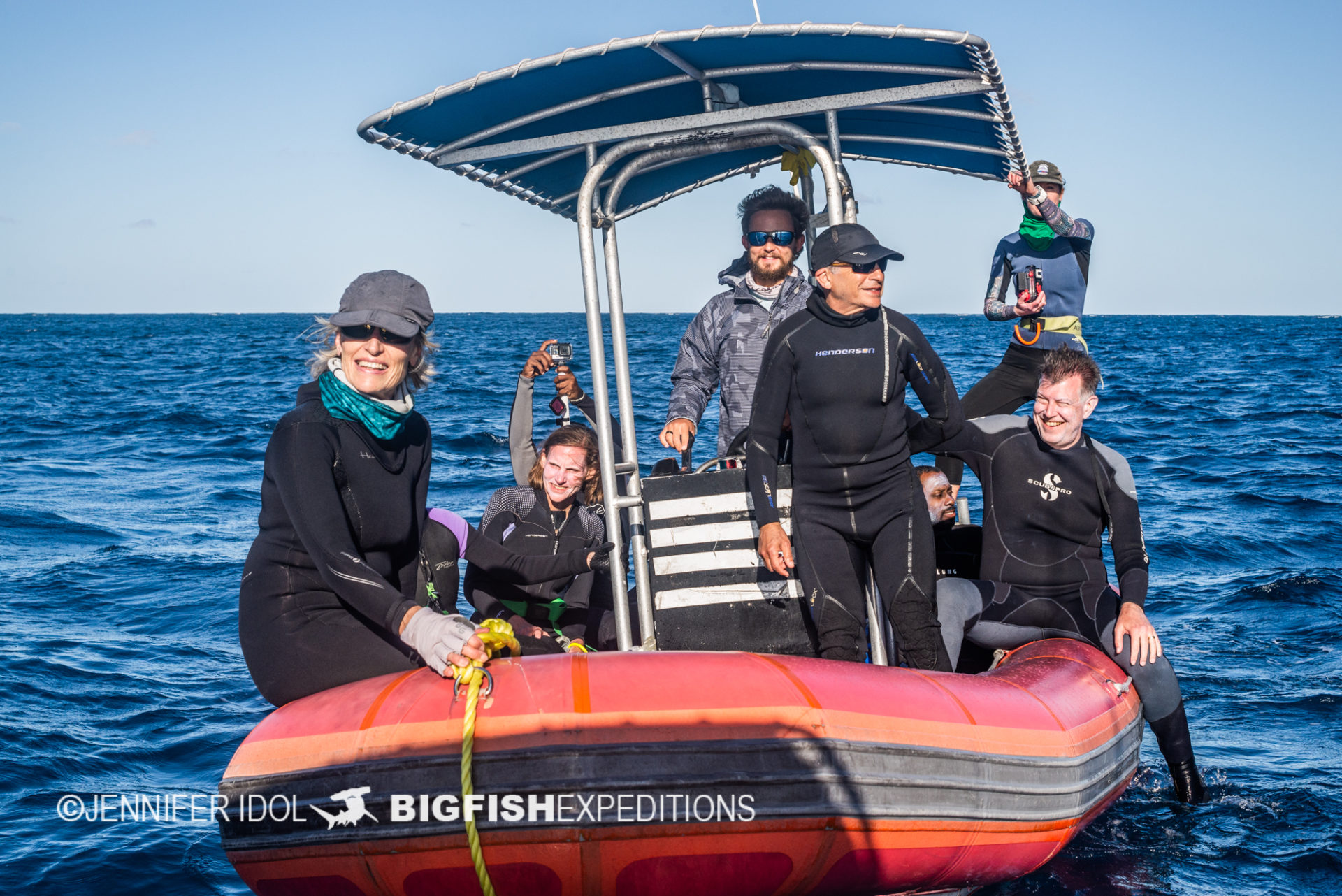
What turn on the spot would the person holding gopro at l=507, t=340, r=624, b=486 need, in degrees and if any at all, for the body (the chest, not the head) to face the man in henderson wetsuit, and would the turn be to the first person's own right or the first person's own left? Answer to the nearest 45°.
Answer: approximately 45° to the first person's own left

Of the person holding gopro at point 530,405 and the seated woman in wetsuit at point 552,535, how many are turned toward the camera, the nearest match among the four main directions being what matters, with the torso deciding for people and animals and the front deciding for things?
2

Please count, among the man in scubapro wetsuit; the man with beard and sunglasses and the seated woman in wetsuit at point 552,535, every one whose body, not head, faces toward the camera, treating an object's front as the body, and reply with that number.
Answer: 3

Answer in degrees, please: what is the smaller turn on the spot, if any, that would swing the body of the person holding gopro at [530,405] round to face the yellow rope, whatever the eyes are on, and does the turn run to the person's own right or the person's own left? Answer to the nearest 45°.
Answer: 0° — they already face it

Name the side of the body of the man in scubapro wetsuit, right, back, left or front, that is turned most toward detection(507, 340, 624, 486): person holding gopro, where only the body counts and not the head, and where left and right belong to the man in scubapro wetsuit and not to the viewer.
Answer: right

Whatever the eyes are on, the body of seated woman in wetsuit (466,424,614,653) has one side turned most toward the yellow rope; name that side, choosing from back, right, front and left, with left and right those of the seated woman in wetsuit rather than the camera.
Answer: front

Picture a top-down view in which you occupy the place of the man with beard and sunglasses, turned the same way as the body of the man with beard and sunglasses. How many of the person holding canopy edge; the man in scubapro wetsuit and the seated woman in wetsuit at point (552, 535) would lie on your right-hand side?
1

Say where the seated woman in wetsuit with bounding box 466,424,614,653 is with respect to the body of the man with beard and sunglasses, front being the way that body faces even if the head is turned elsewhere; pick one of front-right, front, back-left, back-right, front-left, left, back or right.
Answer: right

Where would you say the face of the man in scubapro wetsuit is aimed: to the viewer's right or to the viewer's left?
to the viewer's left
